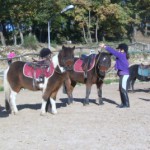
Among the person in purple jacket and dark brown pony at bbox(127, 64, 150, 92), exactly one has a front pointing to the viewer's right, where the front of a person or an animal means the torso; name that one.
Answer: the dark brown pony

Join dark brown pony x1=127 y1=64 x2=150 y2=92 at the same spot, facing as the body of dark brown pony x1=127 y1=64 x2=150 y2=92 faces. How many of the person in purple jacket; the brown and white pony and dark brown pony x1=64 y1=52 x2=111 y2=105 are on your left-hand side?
0

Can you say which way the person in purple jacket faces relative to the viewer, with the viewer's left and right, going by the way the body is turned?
facing to the left of the viewer

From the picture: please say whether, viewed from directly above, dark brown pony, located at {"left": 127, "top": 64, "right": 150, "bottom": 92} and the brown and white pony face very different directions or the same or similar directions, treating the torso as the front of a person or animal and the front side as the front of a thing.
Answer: same or similar directions

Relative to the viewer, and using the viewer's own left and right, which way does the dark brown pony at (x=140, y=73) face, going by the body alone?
facing to the right of the viewer

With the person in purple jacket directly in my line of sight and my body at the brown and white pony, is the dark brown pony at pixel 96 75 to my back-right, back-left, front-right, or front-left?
front-left

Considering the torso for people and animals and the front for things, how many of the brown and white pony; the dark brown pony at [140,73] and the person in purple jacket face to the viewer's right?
2

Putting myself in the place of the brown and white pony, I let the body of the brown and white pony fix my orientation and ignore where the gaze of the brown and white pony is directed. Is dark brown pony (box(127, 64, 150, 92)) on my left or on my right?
on my left

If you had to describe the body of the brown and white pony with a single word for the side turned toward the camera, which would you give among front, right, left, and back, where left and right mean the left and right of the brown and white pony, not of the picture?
right

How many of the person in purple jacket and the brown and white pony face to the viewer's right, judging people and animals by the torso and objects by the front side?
1
